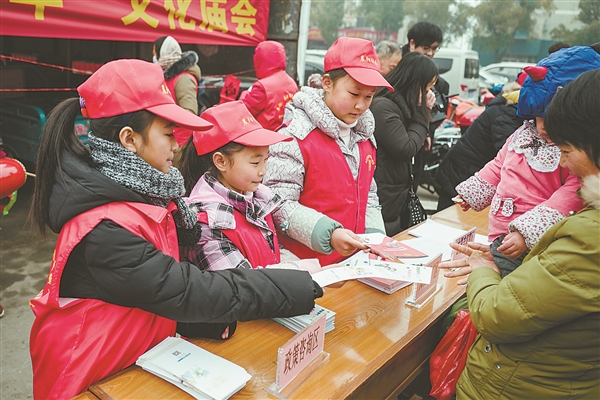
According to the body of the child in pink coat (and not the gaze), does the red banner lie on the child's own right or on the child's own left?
on the child's own right

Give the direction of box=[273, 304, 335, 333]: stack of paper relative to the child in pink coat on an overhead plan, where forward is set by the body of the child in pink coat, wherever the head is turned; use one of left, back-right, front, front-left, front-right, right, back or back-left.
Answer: front

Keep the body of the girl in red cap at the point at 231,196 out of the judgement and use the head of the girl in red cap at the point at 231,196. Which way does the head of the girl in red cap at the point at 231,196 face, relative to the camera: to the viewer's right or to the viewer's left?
to the viewer's right

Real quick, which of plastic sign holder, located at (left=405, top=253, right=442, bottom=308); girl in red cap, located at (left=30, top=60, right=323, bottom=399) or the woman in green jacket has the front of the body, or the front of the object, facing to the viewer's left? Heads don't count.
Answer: the woman in green jacket

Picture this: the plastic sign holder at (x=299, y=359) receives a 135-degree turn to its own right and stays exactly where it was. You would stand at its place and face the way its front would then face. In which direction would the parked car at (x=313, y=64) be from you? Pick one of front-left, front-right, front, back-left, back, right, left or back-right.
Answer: right

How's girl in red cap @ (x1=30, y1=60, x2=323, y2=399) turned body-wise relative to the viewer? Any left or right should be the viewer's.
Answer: facing to the right of the viewer

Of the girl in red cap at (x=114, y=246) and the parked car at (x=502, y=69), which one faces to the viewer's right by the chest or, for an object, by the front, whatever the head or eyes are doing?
the girl in red cap
